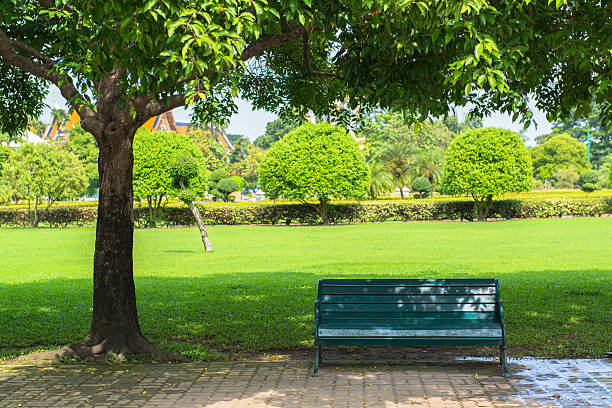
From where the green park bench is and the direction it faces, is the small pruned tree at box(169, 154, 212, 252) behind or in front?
behind

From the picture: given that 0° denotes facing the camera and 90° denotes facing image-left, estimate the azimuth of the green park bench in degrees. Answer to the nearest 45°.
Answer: approximately 0°

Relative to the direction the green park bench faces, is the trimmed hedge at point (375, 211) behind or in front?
behind

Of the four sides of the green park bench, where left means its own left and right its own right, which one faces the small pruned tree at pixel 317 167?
back

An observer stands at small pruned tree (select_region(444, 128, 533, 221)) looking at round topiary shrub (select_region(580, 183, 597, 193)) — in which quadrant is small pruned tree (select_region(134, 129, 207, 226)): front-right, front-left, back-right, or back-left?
back-left

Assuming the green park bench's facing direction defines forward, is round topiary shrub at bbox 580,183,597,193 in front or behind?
behind

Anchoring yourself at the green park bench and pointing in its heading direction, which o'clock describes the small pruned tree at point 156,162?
The small pruned tree is roughly at 5 o'clock from the green park bench.

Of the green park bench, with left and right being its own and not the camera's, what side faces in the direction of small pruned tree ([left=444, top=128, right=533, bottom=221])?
back

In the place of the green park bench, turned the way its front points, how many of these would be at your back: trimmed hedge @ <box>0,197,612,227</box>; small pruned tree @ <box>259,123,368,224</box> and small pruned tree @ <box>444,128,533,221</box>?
3
